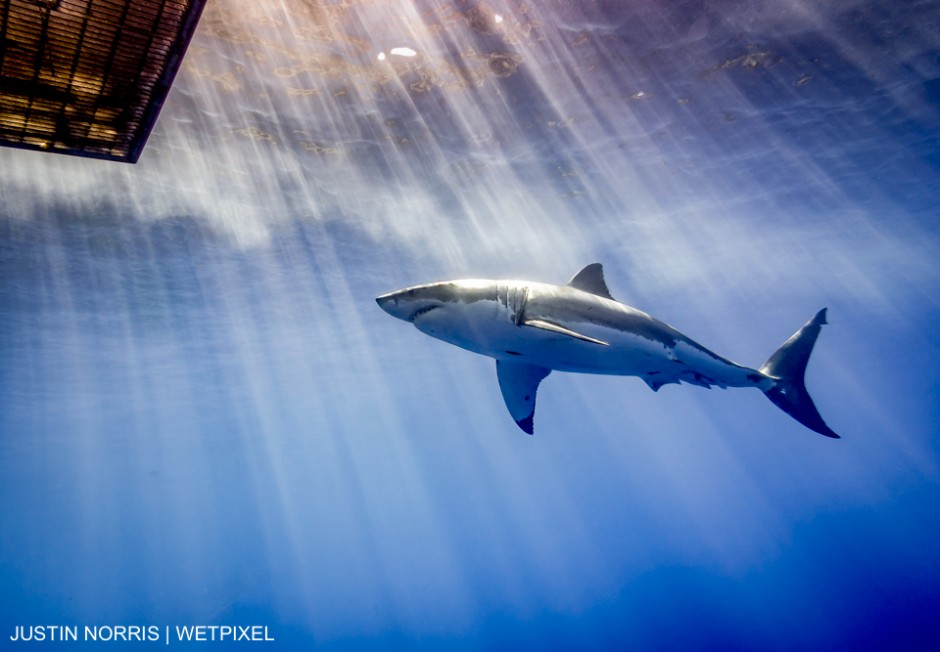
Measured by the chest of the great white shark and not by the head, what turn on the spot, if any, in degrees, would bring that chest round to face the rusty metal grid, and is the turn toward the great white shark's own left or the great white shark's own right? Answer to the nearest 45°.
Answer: approximately 45° to the great white shark's own left

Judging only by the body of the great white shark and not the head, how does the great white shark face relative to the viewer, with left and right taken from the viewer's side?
facing to the left of the viewer
